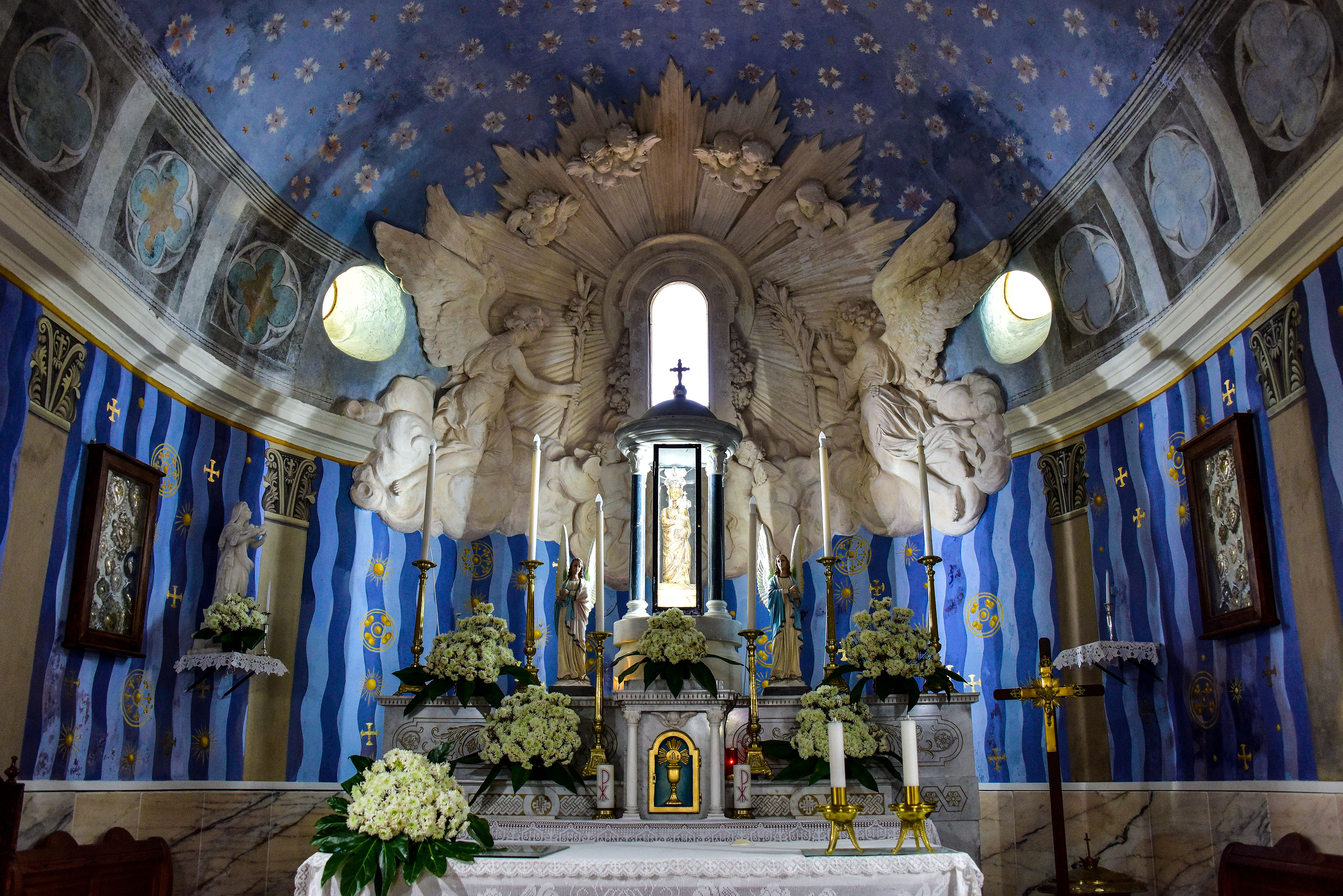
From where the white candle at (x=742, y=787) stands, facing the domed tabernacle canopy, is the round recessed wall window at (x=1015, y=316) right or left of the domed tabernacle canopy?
right

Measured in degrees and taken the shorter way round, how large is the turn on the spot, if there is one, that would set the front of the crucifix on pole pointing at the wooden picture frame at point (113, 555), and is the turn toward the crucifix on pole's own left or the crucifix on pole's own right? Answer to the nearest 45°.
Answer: approximately 90° to the crucifix on pole's own right

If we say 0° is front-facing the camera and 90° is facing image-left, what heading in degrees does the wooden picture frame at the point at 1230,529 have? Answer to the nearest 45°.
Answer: approximately 45°

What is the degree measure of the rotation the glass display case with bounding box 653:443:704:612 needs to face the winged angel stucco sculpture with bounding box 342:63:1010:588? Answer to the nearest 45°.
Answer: approximately 180°

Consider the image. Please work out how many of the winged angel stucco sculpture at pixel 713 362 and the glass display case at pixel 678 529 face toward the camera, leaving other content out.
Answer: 2
